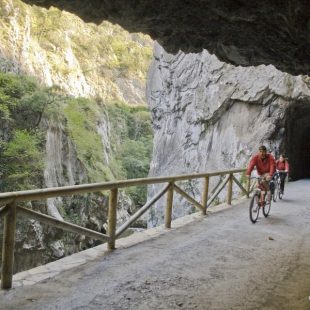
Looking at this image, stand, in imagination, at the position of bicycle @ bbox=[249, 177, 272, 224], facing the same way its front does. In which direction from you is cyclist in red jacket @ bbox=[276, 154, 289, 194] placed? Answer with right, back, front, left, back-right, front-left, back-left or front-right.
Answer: back-right

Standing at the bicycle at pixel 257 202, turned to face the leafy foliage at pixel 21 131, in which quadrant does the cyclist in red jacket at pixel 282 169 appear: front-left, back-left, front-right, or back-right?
front-right

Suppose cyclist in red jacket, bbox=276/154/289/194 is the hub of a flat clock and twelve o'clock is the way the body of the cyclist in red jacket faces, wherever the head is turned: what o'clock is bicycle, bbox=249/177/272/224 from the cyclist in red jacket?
The bicycle is roughly at 12 o'clock from the cyclist in red jacket.

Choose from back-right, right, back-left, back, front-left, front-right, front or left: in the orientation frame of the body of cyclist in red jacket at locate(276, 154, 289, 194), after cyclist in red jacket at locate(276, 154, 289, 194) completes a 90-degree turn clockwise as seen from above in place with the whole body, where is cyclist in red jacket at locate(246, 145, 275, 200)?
left

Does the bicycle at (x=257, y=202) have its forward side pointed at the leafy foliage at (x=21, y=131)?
no

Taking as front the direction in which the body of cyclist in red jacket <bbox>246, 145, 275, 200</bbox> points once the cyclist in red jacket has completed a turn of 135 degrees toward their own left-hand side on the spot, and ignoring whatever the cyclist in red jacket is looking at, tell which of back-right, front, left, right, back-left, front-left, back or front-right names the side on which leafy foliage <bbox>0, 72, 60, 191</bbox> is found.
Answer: back-left

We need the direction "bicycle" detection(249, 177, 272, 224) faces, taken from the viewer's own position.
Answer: facing the viewer and to the left of the viewer

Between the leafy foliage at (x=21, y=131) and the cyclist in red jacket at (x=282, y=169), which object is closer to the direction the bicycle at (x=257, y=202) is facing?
the leafy foliage

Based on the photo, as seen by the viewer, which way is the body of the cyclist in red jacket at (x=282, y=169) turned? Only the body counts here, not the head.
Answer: toward the camera

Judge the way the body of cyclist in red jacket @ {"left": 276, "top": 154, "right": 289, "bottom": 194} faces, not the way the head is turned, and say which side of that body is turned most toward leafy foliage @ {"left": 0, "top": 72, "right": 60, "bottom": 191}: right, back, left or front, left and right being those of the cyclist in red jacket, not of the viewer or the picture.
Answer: right
